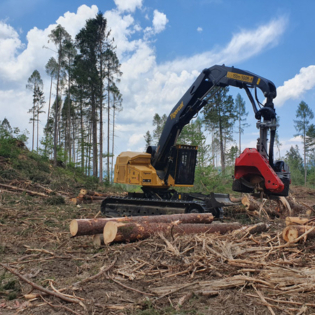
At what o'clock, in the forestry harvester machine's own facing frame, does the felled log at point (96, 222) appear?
The felled log is roughly at 4 o'clock from the forestry harvester machine.

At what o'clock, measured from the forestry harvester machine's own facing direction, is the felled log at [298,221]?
The felled log is roughly at 2 o'clock from the forestry harvester machine.

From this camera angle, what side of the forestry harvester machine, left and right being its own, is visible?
right

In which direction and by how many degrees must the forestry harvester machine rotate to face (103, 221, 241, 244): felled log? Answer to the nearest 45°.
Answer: approximately 90° to its right
